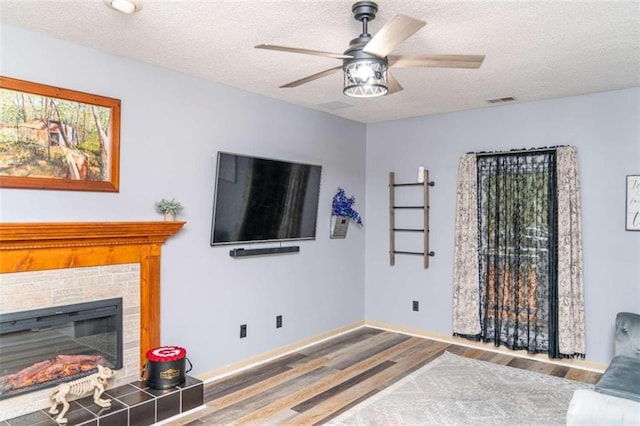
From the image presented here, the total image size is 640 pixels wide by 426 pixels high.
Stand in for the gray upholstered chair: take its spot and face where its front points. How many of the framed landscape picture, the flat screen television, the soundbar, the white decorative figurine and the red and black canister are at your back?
0

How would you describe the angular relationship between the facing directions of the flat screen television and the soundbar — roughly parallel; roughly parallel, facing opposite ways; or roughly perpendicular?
roughly parallel

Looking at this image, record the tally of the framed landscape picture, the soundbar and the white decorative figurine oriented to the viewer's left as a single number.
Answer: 0

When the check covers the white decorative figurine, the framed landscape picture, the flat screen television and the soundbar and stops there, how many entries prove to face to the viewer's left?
0

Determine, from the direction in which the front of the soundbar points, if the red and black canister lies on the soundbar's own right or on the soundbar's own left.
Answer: on the soundbar's own right

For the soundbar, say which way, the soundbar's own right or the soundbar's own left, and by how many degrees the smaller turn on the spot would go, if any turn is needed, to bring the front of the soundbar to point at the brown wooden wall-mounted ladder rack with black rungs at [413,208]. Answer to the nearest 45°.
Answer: approximately 90° to the soundbar's own left

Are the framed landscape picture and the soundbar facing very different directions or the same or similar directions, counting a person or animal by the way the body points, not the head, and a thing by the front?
same or similar directions

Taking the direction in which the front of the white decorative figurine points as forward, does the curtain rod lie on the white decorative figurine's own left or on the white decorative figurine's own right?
on the white decorative figurine's own right

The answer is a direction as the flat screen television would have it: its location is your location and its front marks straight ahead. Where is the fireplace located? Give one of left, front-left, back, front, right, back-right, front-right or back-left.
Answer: right

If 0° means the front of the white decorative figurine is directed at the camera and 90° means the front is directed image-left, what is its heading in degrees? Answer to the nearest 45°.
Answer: approximately 225°

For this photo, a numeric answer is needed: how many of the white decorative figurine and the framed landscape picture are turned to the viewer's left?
0

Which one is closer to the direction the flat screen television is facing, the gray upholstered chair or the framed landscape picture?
the gray upholstered chair

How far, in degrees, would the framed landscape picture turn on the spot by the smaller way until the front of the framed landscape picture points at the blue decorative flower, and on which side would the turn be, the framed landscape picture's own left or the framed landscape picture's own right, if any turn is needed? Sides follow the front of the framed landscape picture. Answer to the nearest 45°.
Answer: approximately 45° to the framed landscape picture's own left

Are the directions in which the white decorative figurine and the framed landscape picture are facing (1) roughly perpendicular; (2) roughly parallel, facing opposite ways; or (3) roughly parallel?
roughly perpendicular

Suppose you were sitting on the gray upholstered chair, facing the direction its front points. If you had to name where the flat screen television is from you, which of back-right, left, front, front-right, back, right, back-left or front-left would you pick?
front-right

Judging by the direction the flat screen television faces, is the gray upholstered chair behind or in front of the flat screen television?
in front

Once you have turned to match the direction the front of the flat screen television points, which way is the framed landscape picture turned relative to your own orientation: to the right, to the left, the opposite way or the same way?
the same way

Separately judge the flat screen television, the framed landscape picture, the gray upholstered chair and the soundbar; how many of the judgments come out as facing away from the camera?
0

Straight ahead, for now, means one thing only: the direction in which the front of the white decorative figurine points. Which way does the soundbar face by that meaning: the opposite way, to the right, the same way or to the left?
to the right

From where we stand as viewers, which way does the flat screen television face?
facing the viewer and to the right of the viewer

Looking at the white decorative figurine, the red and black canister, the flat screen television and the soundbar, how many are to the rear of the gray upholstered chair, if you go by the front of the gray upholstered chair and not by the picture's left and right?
0
